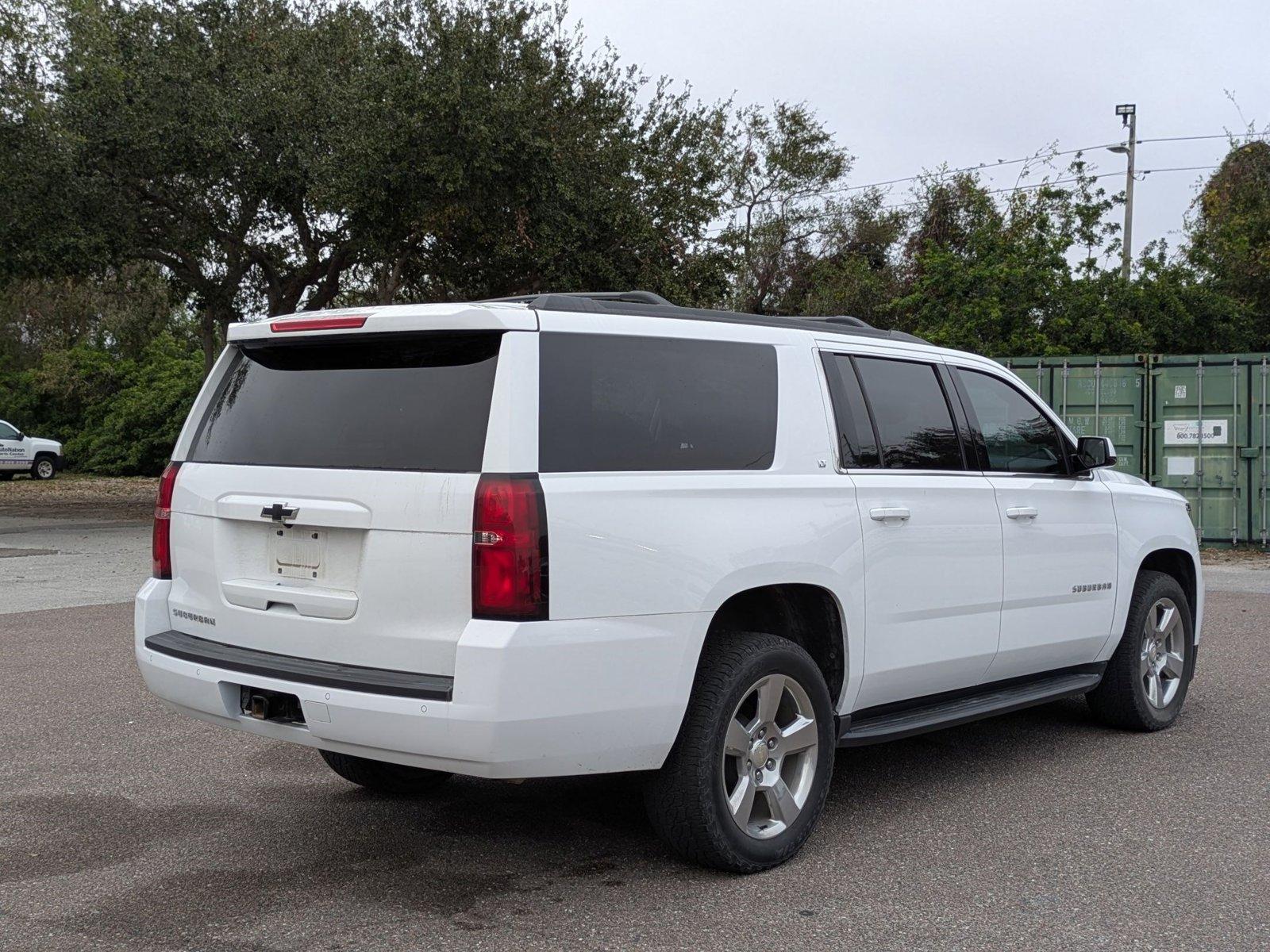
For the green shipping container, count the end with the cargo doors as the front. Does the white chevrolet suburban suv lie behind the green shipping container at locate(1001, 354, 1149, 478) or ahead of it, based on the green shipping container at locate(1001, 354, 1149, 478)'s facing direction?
ahead

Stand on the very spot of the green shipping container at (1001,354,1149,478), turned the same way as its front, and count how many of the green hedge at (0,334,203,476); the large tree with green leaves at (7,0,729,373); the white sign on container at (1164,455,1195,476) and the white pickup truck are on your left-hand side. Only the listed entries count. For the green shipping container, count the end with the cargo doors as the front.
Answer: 1

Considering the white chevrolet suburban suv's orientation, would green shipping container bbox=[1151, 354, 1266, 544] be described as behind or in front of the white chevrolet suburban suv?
in front

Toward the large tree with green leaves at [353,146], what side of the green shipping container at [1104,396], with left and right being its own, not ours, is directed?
right

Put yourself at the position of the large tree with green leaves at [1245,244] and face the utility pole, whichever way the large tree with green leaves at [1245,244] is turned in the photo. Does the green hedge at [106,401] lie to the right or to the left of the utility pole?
left

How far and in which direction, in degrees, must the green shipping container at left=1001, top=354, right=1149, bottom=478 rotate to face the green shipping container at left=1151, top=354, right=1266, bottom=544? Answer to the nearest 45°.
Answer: approximately 90° to its left

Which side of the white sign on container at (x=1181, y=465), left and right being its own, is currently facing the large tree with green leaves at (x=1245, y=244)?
back

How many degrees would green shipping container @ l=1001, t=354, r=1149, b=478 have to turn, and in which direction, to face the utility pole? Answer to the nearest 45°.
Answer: approximately 180°

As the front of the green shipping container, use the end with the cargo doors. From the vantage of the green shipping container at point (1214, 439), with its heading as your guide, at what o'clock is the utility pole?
The utility pole is roughly at 6 o'clock from the green shipping container.

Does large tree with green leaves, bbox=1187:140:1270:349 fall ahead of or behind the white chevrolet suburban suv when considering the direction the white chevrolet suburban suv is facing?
ahead

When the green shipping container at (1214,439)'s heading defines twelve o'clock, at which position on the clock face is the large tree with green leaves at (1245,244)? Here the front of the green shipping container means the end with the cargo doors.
The large tree with green leaves is roughly at 6 o'clock from the green shipping container.

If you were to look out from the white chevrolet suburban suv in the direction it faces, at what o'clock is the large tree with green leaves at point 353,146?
The large tree with green leaves is roughly at 10 o'clock from the white chevrolet suburban suv.
